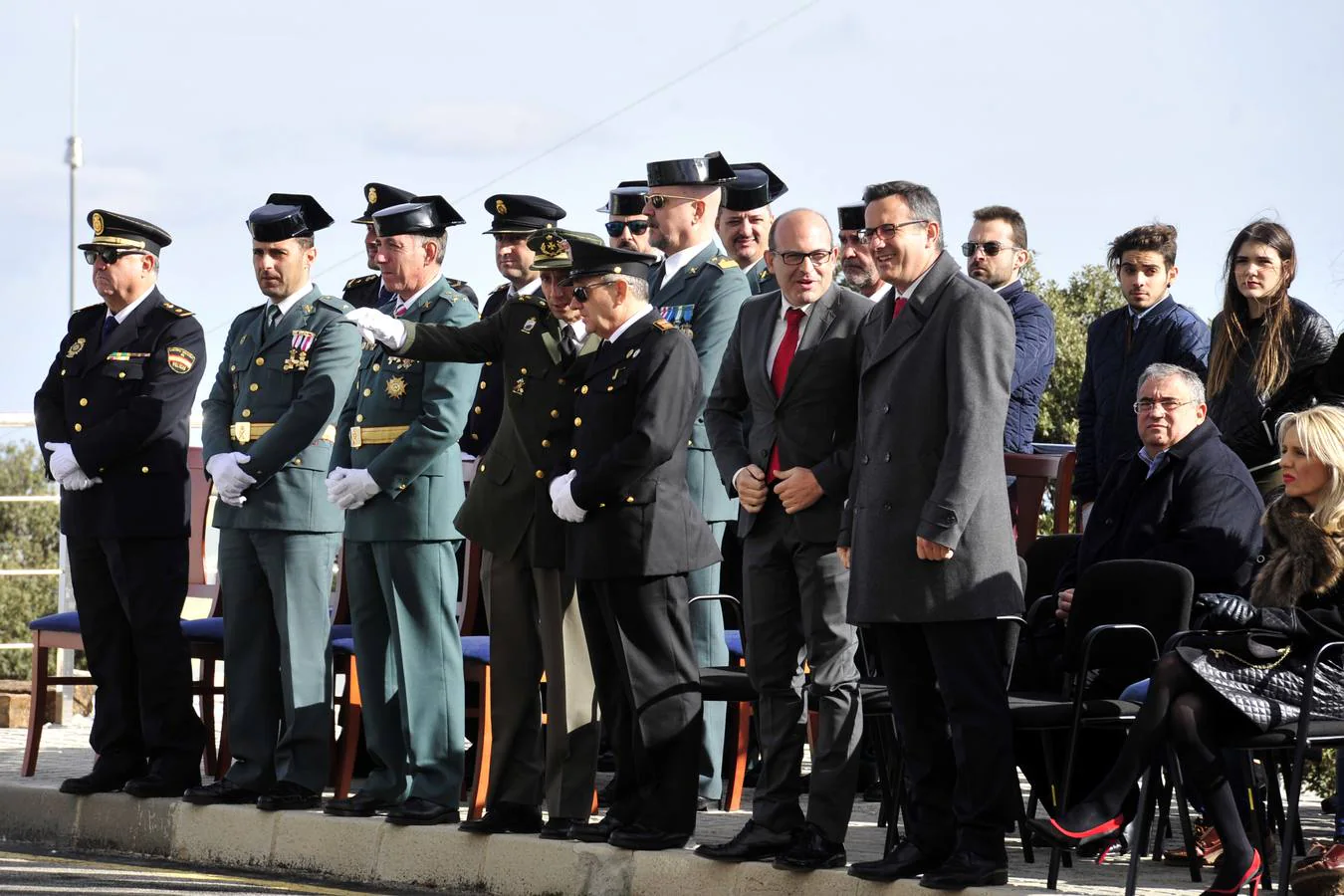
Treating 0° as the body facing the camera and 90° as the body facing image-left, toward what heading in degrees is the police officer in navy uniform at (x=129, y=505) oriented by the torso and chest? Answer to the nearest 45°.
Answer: approximately 45°

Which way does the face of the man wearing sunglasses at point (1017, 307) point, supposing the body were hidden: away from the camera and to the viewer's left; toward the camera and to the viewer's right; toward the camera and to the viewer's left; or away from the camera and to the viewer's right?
toward the camera and to the viewer's left

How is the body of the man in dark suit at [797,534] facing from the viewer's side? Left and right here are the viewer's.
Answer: facing the viewer and to the left of the viewer

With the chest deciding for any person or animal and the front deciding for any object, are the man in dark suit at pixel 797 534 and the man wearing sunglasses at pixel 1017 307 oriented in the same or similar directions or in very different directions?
same or similar directions

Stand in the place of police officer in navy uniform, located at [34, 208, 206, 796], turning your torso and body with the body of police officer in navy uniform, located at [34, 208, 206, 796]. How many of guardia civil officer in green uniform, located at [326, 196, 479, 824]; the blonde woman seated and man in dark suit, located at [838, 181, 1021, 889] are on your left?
3

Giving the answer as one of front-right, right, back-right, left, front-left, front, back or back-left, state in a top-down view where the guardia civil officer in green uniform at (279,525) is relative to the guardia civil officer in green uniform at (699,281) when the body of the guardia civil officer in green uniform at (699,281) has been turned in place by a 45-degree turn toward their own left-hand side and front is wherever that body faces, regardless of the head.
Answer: right

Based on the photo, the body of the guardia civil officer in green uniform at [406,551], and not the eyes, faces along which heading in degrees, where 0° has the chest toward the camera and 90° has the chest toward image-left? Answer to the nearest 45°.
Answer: approximately 45°

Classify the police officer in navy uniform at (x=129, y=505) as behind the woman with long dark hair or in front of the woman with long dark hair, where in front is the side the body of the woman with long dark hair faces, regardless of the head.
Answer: in front

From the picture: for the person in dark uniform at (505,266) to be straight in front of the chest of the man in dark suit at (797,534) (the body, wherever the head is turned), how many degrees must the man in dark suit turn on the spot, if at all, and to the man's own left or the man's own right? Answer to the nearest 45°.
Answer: approximately 90° to the man's own right

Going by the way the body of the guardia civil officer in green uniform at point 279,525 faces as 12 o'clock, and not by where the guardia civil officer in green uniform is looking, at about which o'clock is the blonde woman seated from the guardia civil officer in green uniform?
The blonde woman seated is roughly at 9 o'clock from the guardia civil officer in green uniform.

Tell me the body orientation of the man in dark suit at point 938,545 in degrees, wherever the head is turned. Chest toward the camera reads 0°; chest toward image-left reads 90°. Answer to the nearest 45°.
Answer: approximately 45°
